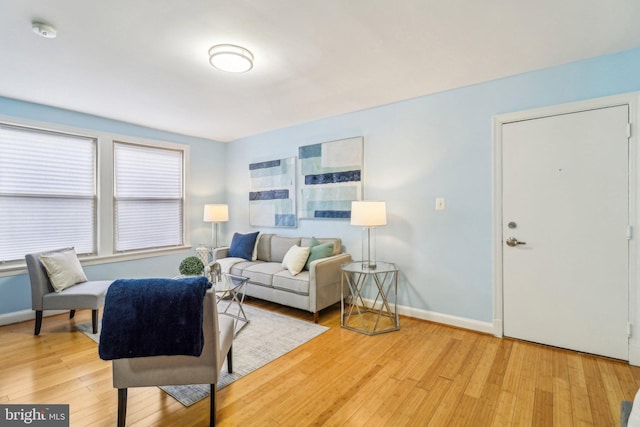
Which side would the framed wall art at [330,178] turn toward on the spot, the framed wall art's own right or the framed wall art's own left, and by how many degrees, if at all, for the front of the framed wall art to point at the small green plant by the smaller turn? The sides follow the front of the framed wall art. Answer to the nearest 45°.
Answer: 0° — it already faces it

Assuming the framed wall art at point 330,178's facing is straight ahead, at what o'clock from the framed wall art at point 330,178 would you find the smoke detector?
The smoke detector is roughly at 12 o'clock from the framed wall art.

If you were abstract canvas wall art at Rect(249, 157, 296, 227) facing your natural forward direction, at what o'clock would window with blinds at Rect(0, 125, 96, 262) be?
The window with blinds is roughly at 1 o'clock from the abstract canvas wall art.

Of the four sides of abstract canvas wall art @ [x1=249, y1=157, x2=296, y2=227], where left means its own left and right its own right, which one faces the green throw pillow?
left

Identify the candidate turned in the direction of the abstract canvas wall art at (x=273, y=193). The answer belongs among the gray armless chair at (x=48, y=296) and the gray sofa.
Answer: the gray armless chair

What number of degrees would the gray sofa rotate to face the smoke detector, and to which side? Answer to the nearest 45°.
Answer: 0° — it already faces it

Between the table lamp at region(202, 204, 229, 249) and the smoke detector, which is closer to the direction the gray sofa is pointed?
the smoke detector

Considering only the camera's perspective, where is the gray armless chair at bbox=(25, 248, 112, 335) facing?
facing to the right of the viewer
